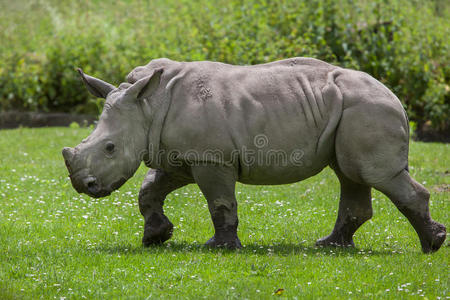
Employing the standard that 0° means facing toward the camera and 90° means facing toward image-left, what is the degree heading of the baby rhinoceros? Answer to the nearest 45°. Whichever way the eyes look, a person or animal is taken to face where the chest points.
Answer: approximately 90°
